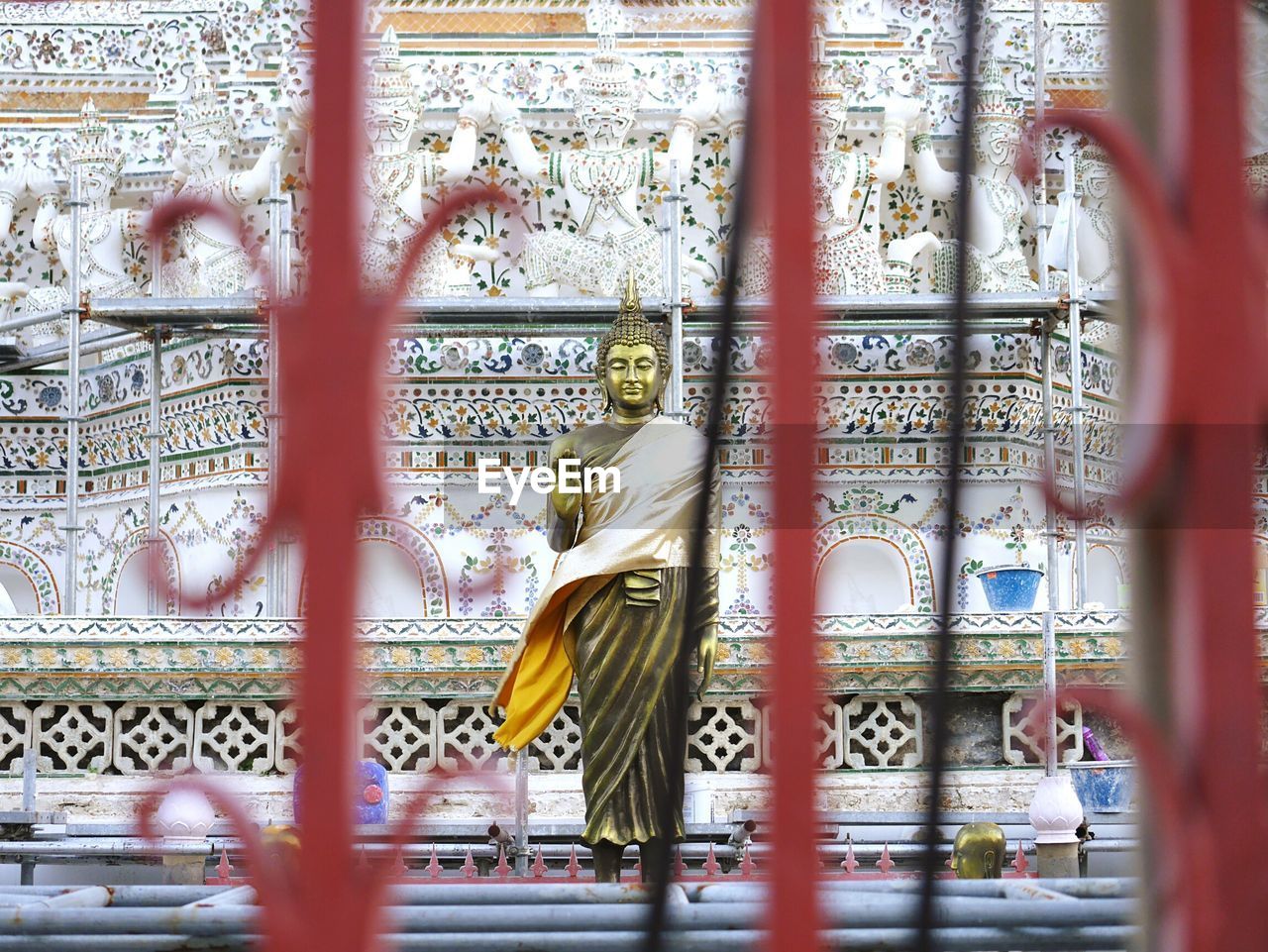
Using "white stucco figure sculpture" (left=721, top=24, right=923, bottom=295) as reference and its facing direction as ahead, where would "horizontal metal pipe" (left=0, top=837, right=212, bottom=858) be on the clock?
The horizontal metal pipe is roughly at 1 o'clock from the white stucco figure sculpture.

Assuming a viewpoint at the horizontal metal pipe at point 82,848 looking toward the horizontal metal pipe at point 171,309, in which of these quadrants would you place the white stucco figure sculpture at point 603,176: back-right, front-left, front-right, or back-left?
front-right

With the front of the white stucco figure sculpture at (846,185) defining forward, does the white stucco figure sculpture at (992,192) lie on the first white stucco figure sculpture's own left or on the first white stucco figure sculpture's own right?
on the first white stucco figure sculpture's own left

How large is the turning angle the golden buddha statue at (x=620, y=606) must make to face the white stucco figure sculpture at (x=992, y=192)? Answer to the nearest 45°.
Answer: approximately 180°

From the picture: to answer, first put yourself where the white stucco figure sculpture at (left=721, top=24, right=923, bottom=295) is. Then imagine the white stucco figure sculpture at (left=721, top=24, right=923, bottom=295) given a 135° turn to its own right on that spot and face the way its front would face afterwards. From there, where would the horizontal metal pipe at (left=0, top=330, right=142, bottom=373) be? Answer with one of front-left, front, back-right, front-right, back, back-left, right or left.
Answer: front-left

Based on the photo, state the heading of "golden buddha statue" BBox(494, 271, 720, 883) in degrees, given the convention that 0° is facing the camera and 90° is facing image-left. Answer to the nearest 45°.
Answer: approximately 0°

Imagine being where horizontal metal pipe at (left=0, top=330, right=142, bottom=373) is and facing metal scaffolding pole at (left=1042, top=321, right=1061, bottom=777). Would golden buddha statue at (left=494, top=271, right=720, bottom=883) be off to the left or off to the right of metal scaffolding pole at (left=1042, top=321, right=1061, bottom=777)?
right

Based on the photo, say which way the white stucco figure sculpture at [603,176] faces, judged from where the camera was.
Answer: facing the viewer

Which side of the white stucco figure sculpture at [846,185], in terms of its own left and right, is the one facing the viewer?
front

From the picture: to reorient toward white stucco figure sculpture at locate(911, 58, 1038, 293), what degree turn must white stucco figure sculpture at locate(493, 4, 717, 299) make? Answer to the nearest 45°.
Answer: approximately 90° to its left

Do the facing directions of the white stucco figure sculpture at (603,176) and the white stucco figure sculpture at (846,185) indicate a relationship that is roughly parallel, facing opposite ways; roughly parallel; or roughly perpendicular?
roughly parallel

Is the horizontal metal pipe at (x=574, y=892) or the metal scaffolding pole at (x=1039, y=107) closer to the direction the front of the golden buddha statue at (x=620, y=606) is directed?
the horizontal metal pipe

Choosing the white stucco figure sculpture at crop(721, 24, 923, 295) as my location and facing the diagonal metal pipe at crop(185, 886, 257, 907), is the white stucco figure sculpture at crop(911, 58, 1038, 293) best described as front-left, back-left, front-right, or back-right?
back-left

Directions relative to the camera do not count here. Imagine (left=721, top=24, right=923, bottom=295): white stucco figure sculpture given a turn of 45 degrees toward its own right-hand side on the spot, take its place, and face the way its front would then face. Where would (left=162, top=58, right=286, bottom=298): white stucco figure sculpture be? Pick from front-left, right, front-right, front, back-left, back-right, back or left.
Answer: front-right

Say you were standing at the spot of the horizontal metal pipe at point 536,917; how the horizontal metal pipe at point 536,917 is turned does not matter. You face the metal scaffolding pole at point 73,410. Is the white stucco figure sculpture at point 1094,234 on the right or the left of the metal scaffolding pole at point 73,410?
right

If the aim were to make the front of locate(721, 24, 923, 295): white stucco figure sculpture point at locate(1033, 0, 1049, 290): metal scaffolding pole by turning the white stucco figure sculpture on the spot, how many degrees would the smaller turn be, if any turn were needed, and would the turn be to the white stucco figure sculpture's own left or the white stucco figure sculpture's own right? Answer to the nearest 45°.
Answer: approximately 90° to the white stucco figure sculpture's own left

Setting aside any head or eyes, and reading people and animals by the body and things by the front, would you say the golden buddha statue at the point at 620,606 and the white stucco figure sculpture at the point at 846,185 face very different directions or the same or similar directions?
same or similar directions

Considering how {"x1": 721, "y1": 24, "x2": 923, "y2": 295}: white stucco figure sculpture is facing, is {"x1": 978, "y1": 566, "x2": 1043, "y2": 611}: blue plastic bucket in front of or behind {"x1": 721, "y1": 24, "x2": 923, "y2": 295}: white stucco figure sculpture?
in front
